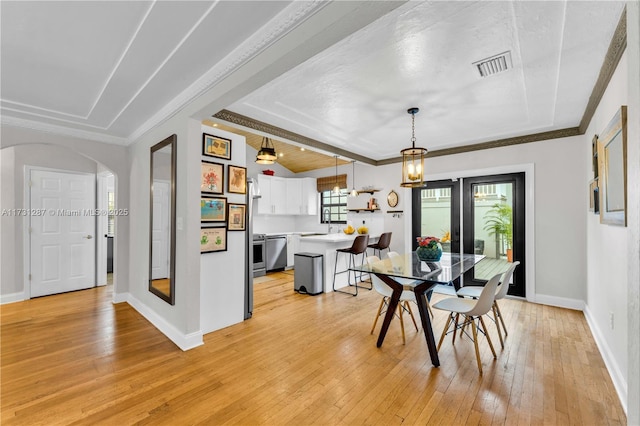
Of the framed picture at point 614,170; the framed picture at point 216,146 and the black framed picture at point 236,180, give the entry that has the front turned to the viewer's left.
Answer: the framed picture at point 614,170

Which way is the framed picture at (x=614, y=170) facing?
to the viewer's left

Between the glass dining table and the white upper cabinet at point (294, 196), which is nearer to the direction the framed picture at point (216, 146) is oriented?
the glass dining table

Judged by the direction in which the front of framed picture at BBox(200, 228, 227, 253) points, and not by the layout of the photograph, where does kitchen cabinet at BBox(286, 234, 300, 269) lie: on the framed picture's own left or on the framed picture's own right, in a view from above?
on the framed picture's own left
